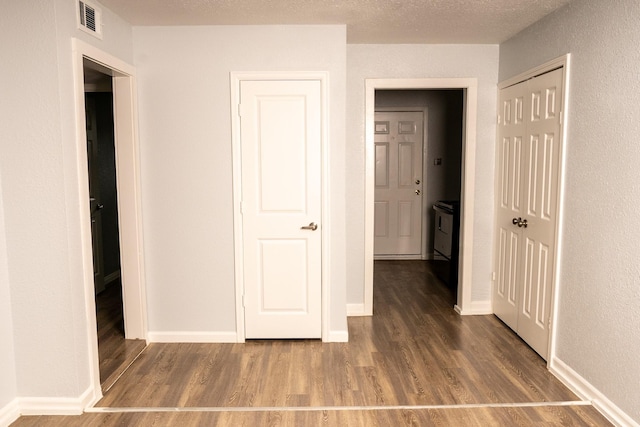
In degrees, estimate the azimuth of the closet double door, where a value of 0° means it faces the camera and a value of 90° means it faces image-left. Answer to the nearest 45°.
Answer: approximately 45°

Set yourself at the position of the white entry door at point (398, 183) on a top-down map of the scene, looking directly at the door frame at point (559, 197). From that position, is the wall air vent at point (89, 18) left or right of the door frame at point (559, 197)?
right

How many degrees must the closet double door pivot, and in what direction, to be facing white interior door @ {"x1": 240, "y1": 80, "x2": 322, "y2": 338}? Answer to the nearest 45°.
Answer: approximately 45° to its right

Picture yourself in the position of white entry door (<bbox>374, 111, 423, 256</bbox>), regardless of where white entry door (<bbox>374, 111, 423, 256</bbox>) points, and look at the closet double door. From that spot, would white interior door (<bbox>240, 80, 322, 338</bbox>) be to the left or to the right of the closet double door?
right

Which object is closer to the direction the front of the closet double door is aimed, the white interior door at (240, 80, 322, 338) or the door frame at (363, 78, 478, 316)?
the white interior door

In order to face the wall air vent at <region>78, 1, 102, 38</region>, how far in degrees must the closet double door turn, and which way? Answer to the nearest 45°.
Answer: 0° — it already faces it

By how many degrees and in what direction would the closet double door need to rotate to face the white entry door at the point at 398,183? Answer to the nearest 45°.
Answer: approximately 90° to its right

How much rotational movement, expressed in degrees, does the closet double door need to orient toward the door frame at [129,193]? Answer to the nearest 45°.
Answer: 0° — it already faces it
